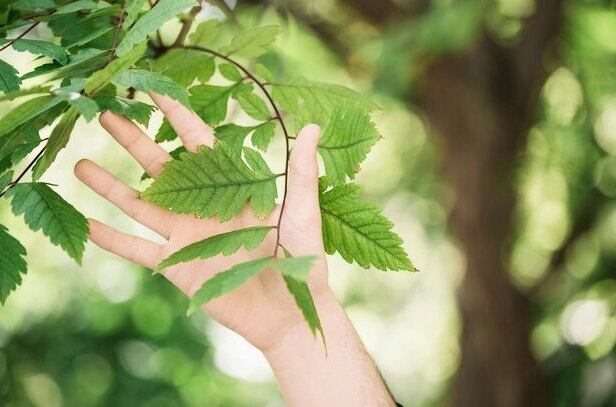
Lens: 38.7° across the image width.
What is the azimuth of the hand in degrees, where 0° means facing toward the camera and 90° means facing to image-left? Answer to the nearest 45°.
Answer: approximately 0°
